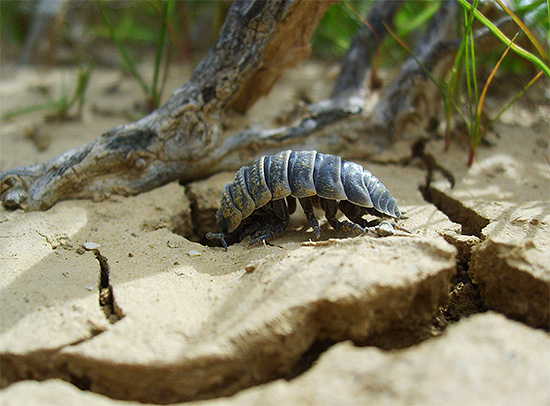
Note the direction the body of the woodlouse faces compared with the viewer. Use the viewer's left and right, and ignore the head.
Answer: facing to the left of the viewer

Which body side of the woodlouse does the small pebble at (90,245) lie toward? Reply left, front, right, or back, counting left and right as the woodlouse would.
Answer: front

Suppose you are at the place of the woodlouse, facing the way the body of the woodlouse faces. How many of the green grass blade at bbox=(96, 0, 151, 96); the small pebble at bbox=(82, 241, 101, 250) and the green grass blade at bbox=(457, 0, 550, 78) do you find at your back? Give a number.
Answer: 1

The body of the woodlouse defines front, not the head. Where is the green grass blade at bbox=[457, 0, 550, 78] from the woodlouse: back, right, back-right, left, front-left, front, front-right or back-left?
back

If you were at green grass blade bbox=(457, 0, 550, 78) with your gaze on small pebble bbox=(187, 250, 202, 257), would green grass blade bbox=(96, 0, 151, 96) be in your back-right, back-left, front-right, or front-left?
front-right

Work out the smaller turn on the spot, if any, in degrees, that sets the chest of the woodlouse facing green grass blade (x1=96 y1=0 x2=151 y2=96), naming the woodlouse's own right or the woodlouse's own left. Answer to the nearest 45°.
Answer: approximately 45° to the woodlouse's own right
